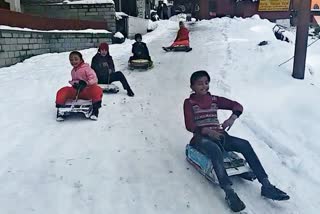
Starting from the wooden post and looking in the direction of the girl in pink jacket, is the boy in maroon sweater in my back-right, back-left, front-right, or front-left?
front-left

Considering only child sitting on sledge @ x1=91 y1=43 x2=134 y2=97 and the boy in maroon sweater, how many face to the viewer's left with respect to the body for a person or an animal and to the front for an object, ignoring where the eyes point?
0

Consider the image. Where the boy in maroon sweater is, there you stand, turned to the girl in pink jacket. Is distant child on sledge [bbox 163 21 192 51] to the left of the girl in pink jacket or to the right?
right

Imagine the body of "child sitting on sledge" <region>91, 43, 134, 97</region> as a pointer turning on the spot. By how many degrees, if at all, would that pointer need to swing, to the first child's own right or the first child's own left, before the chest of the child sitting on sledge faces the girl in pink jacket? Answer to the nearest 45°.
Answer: approximately 45° to the first child's own right

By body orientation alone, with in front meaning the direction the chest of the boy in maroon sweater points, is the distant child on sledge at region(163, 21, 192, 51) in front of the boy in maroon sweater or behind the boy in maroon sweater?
behind

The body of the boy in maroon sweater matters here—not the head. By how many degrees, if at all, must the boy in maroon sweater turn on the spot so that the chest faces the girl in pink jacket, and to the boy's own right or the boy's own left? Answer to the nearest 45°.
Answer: approximately 180°

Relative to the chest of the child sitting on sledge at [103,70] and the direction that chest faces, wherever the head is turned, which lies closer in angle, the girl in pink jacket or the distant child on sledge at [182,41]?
the girl in pink jacket

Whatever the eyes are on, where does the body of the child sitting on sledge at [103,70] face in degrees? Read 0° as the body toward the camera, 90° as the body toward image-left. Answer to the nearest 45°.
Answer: approximately 315°

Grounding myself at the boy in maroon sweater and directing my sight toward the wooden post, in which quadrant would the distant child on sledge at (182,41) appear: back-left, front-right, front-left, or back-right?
front-left

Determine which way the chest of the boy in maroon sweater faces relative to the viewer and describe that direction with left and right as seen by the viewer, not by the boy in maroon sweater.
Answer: facing the viewer and to the right of the viewer

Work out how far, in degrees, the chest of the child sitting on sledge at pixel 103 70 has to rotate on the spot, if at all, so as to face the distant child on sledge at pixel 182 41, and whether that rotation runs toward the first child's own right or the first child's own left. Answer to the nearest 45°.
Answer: approximately 90° to the first child's own left

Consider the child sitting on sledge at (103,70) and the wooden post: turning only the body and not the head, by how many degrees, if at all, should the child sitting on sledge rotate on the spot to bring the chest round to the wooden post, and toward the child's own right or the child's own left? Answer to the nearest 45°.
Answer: approximately 45° to the child's own left

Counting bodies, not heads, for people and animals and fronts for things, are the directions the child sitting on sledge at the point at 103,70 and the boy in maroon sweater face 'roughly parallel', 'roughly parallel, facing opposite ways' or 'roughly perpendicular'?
roughly parallel
